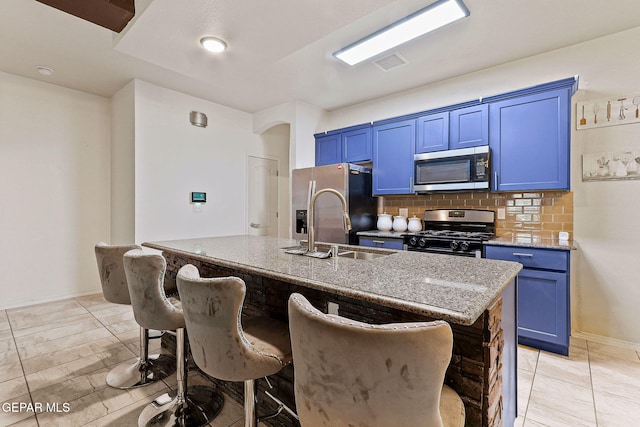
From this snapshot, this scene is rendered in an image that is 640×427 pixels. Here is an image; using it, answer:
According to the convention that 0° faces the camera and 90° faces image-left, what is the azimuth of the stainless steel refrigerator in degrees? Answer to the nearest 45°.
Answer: approximately 45°

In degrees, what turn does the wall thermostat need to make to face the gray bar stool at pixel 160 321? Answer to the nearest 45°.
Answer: approximately 45° to its right

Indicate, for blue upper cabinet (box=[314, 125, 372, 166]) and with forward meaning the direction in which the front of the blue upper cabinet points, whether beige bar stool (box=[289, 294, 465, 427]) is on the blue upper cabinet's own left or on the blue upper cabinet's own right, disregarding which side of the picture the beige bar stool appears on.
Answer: on the blue upper cabinet's own left

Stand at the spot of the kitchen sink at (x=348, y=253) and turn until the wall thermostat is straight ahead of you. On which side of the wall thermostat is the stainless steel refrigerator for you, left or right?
right
